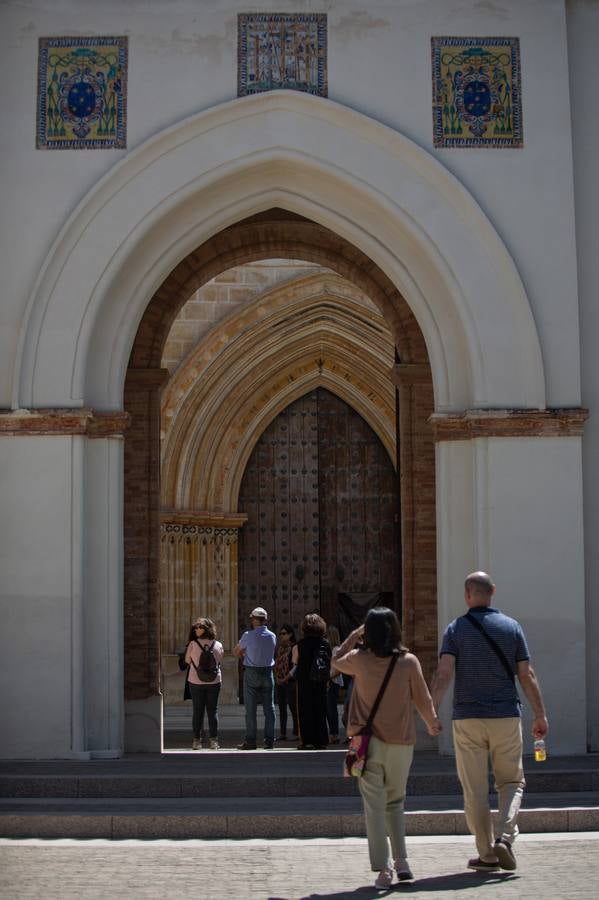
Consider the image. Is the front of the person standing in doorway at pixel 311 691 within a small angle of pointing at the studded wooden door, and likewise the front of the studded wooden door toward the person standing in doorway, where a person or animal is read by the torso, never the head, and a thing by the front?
yes

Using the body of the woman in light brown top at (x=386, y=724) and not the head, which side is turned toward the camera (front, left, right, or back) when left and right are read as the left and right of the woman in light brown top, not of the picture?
back

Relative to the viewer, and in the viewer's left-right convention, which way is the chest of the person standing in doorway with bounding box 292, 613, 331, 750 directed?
facing away from the viewer

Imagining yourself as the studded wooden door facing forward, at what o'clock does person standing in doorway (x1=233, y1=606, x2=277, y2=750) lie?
The person standing in doorway is roughly at 12 o'clock from the studded wooden door.

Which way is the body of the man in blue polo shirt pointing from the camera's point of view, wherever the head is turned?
away from the camera

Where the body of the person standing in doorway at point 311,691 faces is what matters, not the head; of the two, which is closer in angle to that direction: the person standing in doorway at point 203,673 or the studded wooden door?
the studded wooden door

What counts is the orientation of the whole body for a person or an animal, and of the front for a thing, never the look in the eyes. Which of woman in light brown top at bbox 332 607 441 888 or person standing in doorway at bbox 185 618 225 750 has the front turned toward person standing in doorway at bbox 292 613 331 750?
the woman in light brown top

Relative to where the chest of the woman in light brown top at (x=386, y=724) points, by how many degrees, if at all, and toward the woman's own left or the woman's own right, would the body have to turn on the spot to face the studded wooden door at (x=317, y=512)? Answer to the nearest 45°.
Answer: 0° — they already face it

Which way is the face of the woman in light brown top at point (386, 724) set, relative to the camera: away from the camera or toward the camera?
away from the camera

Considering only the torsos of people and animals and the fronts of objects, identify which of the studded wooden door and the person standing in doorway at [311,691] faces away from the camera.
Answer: the person standing in doorway

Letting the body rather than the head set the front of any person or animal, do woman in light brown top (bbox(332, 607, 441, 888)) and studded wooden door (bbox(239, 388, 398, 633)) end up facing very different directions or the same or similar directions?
very different directions

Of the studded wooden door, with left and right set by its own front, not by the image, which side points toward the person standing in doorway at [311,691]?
front

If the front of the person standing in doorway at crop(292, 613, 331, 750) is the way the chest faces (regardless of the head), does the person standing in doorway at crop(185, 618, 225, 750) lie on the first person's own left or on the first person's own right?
on the first person's own left

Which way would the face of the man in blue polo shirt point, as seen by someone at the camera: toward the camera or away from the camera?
away from the camera

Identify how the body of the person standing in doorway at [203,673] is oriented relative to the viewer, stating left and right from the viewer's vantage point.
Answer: facing away from the viewer

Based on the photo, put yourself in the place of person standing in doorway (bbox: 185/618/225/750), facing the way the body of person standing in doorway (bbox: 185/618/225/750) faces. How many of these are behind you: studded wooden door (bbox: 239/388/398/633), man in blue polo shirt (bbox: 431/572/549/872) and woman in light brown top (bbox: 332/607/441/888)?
2

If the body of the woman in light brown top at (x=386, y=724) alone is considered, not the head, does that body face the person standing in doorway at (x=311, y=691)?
yes
